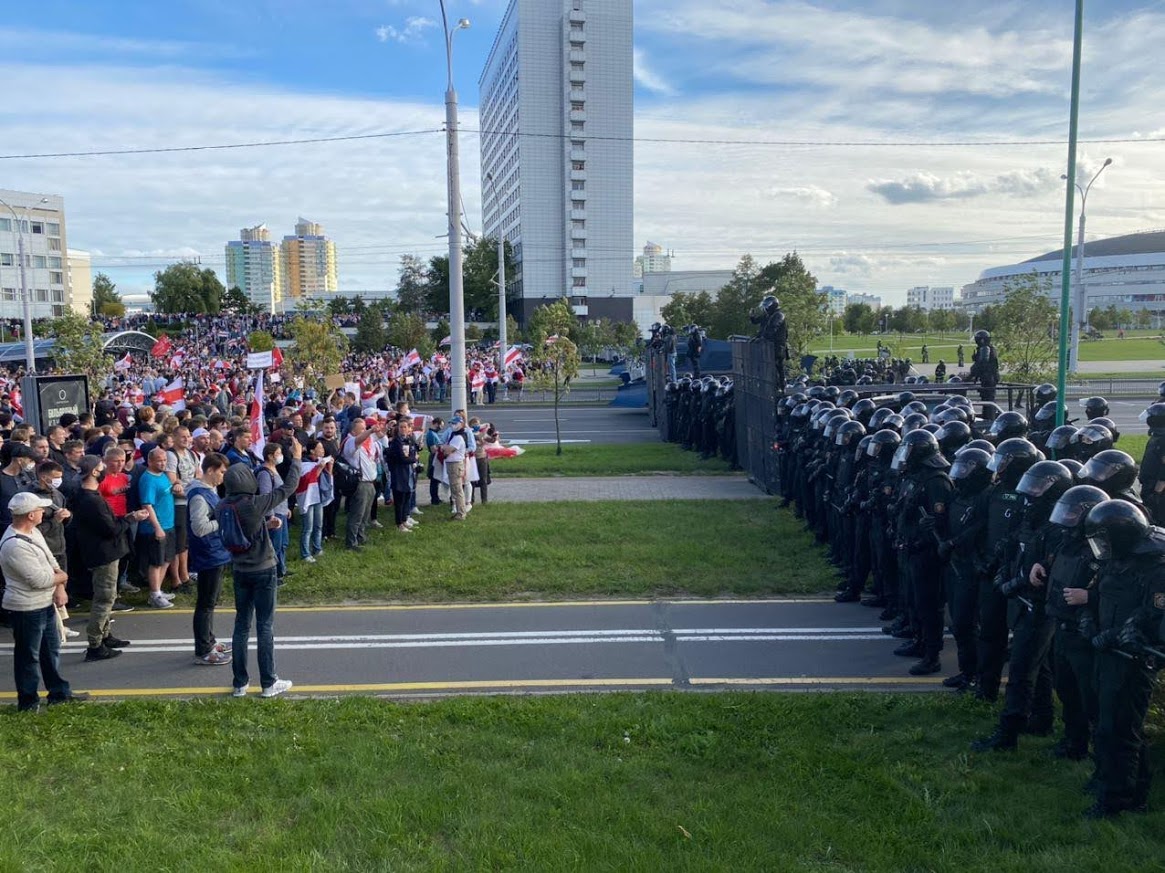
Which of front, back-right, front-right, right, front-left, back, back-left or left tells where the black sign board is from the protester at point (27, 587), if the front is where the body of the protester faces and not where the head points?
left

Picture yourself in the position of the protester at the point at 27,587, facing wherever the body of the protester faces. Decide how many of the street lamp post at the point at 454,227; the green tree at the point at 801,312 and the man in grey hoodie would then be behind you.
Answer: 0

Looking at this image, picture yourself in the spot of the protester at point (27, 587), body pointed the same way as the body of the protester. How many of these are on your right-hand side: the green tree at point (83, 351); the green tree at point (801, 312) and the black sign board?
0

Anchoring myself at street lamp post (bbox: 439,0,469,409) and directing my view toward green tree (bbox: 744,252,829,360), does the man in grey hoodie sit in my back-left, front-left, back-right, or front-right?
back-right

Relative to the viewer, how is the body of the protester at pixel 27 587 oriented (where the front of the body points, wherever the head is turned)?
to the viewer's right

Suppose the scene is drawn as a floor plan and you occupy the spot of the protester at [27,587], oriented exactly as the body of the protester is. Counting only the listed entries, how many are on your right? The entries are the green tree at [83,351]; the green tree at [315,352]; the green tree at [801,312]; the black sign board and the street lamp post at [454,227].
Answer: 0

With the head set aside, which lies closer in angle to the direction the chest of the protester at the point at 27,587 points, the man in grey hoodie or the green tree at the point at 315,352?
the man in grey hoodie

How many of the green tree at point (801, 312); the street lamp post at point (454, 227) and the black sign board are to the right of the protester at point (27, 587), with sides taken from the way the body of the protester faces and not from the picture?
0

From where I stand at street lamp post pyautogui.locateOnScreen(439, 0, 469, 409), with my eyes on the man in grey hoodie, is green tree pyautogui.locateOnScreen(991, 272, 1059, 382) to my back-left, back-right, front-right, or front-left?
back-left

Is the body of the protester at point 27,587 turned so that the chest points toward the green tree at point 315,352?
no

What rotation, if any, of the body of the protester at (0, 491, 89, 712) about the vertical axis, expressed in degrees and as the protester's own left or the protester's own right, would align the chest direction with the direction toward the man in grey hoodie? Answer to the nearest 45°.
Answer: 0° — they already face them

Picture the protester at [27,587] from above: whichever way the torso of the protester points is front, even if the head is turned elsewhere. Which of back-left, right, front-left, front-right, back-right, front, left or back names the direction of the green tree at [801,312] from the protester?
front-left

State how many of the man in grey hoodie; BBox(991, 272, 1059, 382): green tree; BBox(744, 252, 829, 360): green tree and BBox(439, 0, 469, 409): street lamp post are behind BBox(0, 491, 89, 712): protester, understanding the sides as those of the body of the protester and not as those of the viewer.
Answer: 0
